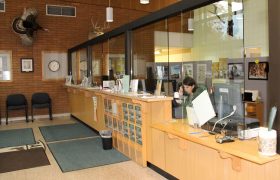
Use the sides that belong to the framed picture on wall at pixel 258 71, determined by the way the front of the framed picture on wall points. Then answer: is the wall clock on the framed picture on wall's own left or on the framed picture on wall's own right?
on the framed picture on wall's own right

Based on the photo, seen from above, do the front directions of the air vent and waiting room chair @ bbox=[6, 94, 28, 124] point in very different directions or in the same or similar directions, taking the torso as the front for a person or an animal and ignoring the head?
same or similar directions

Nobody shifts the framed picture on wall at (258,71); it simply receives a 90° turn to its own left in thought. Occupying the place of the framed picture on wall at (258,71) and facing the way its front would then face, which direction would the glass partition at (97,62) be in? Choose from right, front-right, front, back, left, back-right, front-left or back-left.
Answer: back

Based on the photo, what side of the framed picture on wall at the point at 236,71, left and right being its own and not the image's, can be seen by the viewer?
front

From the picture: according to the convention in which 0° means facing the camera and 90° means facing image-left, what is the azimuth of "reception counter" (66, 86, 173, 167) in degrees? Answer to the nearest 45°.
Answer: approximately 45°

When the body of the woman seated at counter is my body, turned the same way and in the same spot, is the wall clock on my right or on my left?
on my right

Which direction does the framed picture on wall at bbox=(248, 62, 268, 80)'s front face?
toward the camera

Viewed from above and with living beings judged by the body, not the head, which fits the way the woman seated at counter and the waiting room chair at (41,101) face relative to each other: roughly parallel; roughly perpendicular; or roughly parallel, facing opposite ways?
roughly perpendicular

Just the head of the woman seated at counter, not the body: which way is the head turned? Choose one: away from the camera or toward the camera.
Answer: toward the camera

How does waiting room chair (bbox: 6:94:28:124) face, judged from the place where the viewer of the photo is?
facing the viewer
